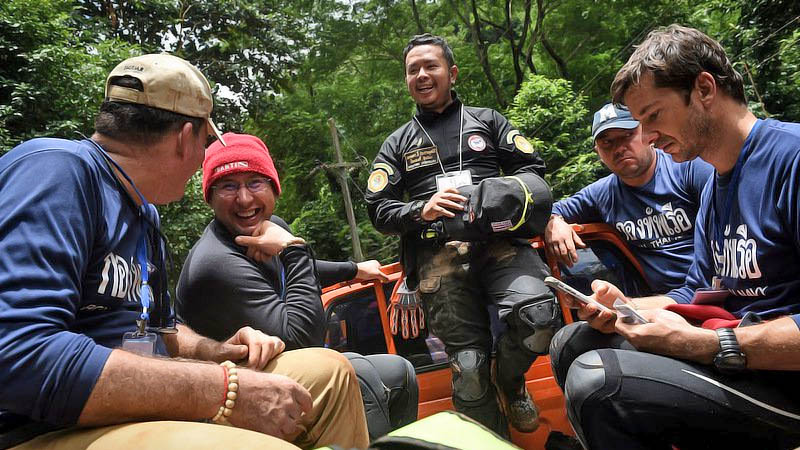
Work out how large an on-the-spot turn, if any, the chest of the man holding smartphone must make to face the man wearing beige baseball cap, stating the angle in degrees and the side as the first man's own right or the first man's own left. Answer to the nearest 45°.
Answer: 0° — they already face them

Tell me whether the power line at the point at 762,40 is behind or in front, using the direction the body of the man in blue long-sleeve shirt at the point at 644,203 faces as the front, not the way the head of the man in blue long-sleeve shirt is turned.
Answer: behind

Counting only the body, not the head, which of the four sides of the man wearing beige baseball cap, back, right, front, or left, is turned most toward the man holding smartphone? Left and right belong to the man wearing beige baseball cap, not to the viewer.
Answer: front

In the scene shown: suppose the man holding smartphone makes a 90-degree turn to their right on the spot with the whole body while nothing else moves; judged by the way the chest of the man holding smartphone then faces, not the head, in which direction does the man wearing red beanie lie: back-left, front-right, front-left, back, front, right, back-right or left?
front-left

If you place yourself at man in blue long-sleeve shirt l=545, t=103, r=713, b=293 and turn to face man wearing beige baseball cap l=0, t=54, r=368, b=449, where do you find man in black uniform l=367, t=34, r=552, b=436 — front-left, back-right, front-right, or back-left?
front-right

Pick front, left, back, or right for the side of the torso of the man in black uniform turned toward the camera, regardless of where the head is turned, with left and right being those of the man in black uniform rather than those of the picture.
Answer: front

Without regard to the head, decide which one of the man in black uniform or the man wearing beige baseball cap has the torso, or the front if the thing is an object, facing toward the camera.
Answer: the man in black uniform

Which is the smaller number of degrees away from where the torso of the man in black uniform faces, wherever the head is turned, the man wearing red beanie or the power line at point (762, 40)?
the man wearing red beanie

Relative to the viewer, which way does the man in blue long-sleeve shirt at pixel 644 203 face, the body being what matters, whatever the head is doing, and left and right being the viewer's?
facing the viewer and to the left of the viewer

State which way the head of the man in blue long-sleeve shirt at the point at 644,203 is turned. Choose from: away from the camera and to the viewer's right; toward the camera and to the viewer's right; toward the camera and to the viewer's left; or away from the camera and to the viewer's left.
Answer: toward the camera and to the viewer's left

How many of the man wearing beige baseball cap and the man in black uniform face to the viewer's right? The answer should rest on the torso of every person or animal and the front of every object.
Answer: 1

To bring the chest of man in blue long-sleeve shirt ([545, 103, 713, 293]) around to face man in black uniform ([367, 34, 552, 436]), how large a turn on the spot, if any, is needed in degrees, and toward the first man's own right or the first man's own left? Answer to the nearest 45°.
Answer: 0° — they already face them

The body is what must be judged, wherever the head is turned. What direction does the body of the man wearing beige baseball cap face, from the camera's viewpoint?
to the viewer's right

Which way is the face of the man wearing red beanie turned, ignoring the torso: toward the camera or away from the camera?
toward the camera

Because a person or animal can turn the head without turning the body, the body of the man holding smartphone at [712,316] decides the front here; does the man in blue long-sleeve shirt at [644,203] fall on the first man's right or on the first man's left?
on the first man's right

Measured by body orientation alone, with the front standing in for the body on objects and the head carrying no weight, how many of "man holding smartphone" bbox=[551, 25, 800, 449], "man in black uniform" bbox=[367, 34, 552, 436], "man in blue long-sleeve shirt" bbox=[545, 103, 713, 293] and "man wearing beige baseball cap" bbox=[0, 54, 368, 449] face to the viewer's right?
1

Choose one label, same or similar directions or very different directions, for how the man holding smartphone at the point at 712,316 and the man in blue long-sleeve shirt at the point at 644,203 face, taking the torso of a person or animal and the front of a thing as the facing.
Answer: same or similar directions

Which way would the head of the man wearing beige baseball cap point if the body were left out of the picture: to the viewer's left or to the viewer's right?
to the viewer's right
